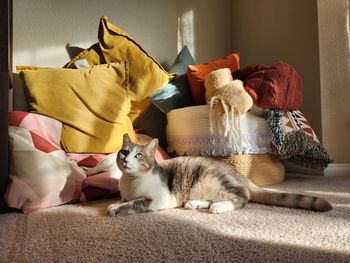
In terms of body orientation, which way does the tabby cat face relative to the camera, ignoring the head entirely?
to the viewer's left

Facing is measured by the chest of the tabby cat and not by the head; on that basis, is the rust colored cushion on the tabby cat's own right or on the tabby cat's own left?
on the tabby cat's own right

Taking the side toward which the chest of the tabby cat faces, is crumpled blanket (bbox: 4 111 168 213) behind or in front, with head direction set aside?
in front

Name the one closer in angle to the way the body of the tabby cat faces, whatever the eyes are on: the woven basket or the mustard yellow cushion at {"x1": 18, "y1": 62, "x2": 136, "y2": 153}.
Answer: the mustard yellow cushion

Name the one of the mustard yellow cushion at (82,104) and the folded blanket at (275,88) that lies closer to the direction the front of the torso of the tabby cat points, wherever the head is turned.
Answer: the mustard yellow cushion

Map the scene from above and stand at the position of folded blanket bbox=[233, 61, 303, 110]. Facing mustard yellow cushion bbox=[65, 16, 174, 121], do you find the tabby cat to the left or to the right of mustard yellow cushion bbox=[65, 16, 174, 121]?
left

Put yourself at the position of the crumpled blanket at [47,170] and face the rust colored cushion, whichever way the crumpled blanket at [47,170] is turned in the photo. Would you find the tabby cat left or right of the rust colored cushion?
right

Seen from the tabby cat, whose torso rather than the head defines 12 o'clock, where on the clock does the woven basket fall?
The woven basket is roughly at 4 o'clock from the tabby cat.

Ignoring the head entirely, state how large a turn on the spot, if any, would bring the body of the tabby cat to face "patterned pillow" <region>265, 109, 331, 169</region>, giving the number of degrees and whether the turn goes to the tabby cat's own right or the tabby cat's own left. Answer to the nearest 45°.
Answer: approximately 135° to the tabby cat's own right
